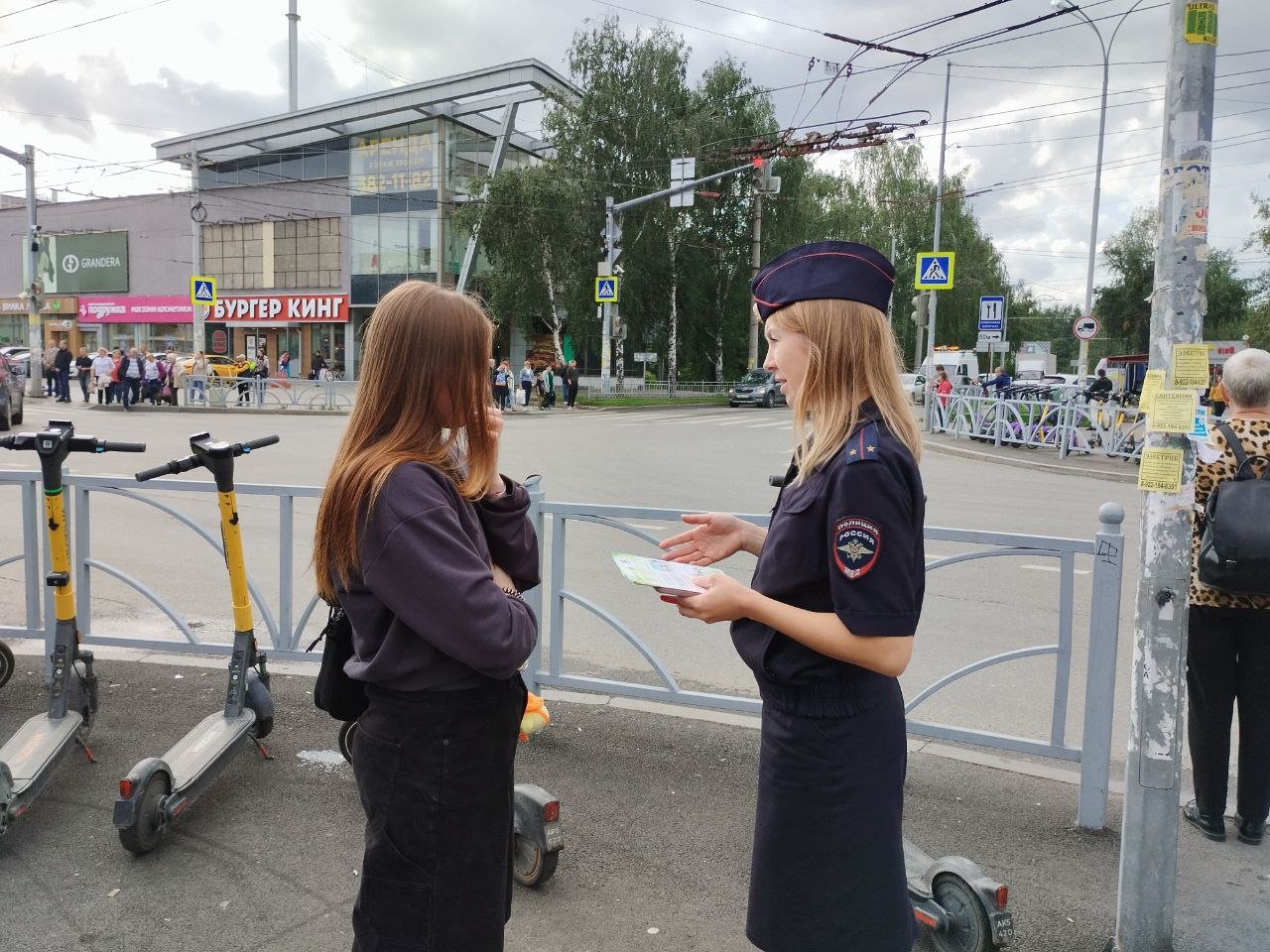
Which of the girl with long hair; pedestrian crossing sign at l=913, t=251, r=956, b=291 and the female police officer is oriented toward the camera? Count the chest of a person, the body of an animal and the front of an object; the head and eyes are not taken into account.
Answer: the pedestrian crossing sign

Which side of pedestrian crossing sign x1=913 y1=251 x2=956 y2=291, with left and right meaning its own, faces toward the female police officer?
front

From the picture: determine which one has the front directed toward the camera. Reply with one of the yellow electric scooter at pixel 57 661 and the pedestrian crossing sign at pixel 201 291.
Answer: the pedestrian crossing sign

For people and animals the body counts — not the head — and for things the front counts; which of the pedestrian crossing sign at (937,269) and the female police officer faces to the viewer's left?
the female police officer

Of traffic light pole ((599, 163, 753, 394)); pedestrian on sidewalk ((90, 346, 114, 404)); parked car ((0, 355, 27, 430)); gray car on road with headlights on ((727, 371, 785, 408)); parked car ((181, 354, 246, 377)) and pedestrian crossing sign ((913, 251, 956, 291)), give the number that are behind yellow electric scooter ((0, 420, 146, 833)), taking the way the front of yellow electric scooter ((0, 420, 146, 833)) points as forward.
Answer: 0

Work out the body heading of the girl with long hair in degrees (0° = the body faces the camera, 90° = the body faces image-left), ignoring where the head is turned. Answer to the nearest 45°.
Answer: approximately 270°

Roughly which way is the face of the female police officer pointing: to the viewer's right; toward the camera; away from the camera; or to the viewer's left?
to the viewer's left

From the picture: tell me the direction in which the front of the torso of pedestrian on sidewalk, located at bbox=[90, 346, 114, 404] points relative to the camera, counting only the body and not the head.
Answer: toward the camera

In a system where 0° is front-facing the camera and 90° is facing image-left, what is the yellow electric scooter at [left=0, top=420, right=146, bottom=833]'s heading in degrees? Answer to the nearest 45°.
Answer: approximately 225°

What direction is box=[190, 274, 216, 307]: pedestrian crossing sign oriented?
toward the camera

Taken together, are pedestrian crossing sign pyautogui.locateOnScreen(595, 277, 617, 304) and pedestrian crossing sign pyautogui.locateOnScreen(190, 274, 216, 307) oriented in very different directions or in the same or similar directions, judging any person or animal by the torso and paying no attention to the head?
same or similar directions

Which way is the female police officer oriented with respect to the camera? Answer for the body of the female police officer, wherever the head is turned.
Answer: to the viewer's left

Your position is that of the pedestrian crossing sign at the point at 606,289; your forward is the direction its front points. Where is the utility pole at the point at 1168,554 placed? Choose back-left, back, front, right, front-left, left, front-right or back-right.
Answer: front

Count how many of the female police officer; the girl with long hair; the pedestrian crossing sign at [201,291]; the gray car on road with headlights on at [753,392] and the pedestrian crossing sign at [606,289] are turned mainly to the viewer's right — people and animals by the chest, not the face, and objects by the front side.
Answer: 1

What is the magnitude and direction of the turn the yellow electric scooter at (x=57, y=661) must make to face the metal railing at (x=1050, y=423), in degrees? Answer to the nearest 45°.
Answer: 0° — it already faces it

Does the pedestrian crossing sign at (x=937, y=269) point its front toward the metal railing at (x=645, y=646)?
yes

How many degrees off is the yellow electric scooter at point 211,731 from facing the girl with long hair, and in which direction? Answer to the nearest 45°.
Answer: approximately 135° to its right

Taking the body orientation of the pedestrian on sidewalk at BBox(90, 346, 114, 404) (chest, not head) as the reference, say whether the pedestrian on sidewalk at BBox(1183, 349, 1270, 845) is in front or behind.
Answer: in front

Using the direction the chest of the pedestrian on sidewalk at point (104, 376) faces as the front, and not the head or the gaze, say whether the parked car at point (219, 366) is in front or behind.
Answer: behind
